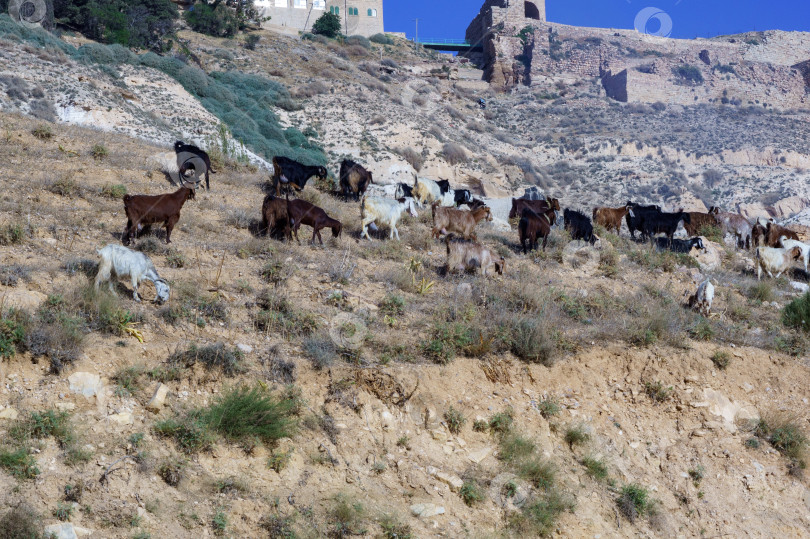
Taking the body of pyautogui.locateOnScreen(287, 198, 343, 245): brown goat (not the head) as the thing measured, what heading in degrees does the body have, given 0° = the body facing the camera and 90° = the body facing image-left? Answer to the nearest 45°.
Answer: approximately 270°

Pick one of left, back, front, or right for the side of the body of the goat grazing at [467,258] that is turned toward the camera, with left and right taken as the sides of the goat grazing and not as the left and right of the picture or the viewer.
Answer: right

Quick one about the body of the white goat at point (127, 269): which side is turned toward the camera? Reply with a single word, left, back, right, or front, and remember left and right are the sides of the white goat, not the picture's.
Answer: right

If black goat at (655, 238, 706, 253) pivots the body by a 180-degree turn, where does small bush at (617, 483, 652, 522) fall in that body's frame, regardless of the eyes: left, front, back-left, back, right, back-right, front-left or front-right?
left

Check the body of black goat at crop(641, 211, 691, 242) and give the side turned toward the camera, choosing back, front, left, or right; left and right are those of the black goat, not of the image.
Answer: right

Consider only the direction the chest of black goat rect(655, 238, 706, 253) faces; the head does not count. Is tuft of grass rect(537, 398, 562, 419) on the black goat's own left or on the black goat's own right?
on the black goat's own right

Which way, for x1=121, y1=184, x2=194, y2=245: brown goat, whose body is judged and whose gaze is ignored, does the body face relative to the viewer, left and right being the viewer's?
facing to the right of the viewer

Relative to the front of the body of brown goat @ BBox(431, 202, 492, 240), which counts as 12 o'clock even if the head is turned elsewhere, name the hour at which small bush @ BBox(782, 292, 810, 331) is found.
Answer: The small bush is roughly at 1 o'clock from the brown goat.

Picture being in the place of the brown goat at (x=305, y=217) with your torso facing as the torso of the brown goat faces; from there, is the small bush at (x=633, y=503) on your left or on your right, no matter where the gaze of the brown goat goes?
on your right

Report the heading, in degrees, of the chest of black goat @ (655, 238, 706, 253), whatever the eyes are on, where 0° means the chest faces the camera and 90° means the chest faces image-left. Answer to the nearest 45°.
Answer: approximately 270°

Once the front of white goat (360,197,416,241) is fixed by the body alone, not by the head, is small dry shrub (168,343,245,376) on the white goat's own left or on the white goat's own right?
on the white goat's own right
